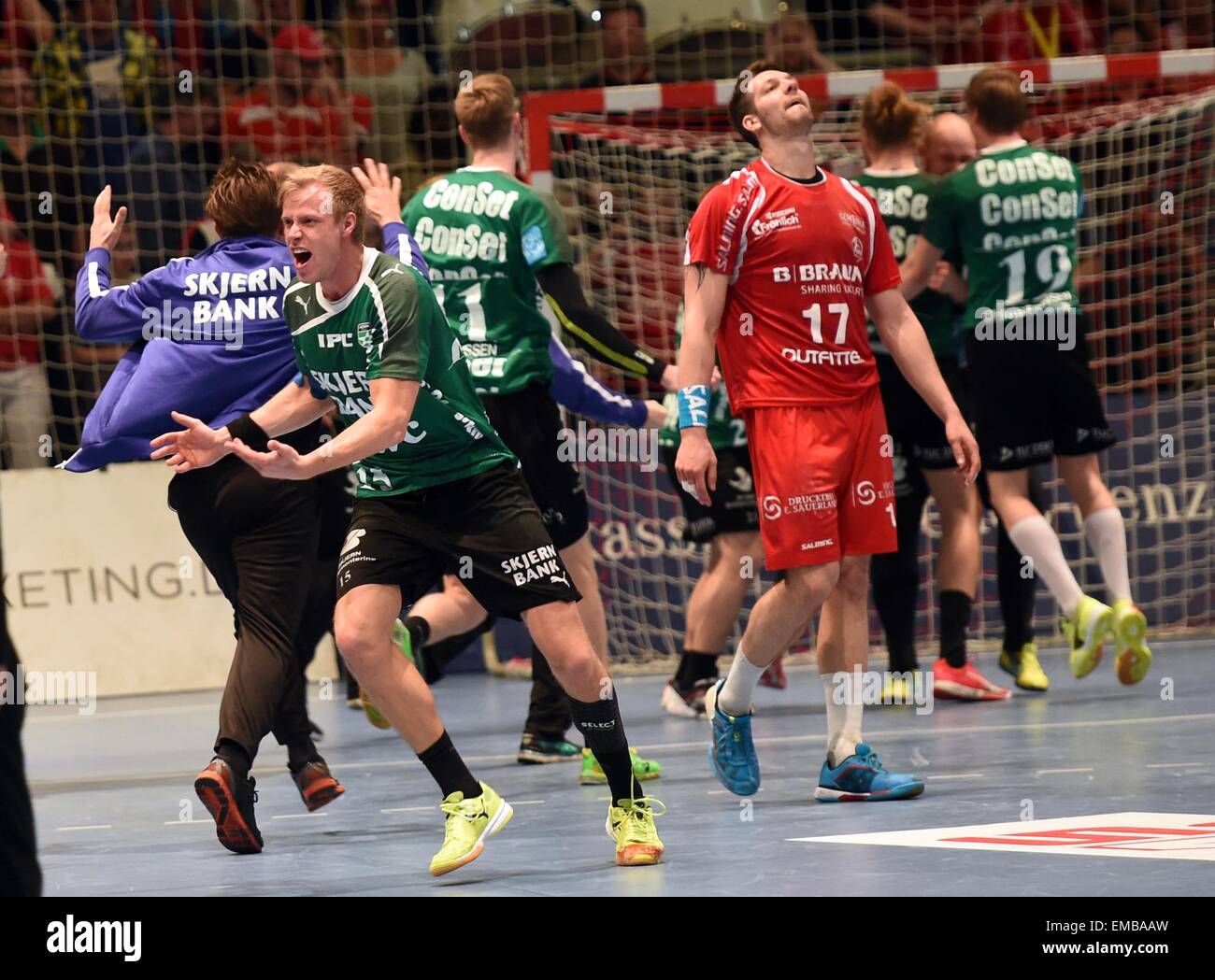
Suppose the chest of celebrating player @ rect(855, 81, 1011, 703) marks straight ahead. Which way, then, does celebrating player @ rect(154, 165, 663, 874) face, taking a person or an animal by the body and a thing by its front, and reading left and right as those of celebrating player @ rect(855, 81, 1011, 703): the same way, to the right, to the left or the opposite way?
the opposite way

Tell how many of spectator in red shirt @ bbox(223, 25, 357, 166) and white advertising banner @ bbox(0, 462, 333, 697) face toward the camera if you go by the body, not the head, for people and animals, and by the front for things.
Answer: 2

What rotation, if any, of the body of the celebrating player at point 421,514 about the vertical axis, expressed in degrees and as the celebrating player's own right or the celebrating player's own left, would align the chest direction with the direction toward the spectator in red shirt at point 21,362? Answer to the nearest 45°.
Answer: approximately 135° to the celebrating player's own right

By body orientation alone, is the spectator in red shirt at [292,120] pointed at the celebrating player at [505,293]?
yes

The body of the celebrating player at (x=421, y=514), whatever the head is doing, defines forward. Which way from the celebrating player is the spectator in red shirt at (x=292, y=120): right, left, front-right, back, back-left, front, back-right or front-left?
back-right

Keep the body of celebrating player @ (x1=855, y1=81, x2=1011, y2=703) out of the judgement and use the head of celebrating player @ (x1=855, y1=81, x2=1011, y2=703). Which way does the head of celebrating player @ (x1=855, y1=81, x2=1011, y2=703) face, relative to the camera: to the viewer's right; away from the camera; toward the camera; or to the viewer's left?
away from the camera

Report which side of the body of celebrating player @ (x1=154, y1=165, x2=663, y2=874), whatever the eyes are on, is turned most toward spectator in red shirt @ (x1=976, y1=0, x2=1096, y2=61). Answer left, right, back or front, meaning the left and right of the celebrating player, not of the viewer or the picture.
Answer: back

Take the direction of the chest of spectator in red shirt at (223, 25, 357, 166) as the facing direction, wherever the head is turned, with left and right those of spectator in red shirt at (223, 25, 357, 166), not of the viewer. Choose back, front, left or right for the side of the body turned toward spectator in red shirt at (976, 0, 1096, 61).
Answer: left
